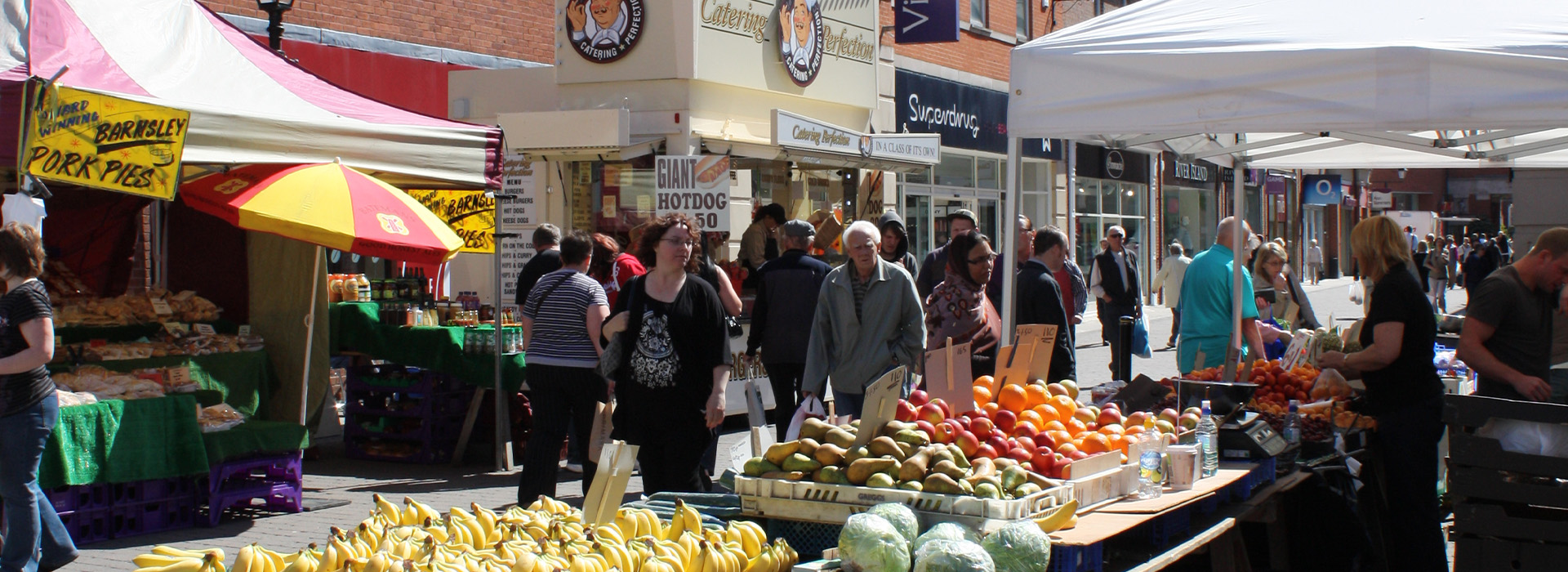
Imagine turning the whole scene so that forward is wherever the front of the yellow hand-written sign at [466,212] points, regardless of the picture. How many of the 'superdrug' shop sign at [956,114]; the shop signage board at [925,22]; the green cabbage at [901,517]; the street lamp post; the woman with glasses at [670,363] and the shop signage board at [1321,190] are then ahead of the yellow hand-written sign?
2

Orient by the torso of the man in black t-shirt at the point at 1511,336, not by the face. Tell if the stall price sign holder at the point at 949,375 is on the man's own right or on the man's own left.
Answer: on the man's own right

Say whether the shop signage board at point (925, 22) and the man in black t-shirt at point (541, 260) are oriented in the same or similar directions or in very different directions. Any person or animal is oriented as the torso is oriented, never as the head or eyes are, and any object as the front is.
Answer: very different directions

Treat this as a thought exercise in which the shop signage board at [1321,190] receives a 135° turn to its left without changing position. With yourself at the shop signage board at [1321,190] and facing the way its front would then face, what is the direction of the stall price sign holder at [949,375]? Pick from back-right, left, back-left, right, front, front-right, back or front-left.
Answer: back-right

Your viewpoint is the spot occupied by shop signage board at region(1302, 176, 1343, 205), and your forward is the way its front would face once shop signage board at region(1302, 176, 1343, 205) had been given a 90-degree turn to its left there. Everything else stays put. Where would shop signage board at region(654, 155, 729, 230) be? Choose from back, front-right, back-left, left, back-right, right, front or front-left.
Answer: right

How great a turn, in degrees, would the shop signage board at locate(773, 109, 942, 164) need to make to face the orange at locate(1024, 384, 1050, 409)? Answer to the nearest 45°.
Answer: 0° — it already faces it

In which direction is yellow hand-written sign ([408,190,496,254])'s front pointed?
toward the camera

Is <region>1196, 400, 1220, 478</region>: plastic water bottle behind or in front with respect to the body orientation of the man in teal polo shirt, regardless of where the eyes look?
behind

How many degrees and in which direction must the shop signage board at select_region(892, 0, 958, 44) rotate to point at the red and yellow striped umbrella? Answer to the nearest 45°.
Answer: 0° — it already faces it

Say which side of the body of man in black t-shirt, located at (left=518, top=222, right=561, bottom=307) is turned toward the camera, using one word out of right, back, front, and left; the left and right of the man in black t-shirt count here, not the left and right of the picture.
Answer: back

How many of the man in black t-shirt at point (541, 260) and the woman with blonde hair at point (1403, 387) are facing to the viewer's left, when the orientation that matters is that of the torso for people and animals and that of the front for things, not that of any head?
1

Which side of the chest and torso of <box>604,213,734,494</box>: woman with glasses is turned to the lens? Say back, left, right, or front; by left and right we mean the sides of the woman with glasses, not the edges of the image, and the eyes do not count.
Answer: front

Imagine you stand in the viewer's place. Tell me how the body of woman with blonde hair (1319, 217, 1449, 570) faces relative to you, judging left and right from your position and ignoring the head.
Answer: facing to the left of the viewer

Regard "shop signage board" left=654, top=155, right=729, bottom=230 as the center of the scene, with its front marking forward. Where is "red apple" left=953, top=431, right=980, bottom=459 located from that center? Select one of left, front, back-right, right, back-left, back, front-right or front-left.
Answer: front

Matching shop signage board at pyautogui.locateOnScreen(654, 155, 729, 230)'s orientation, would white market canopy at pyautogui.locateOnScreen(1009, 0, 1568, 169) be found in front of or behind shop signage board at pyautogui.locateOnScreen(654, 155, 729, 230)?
in front

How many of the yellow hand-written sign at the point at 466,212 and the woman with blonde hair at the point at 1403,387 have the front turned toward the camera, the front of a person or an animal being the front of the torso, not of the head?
1
